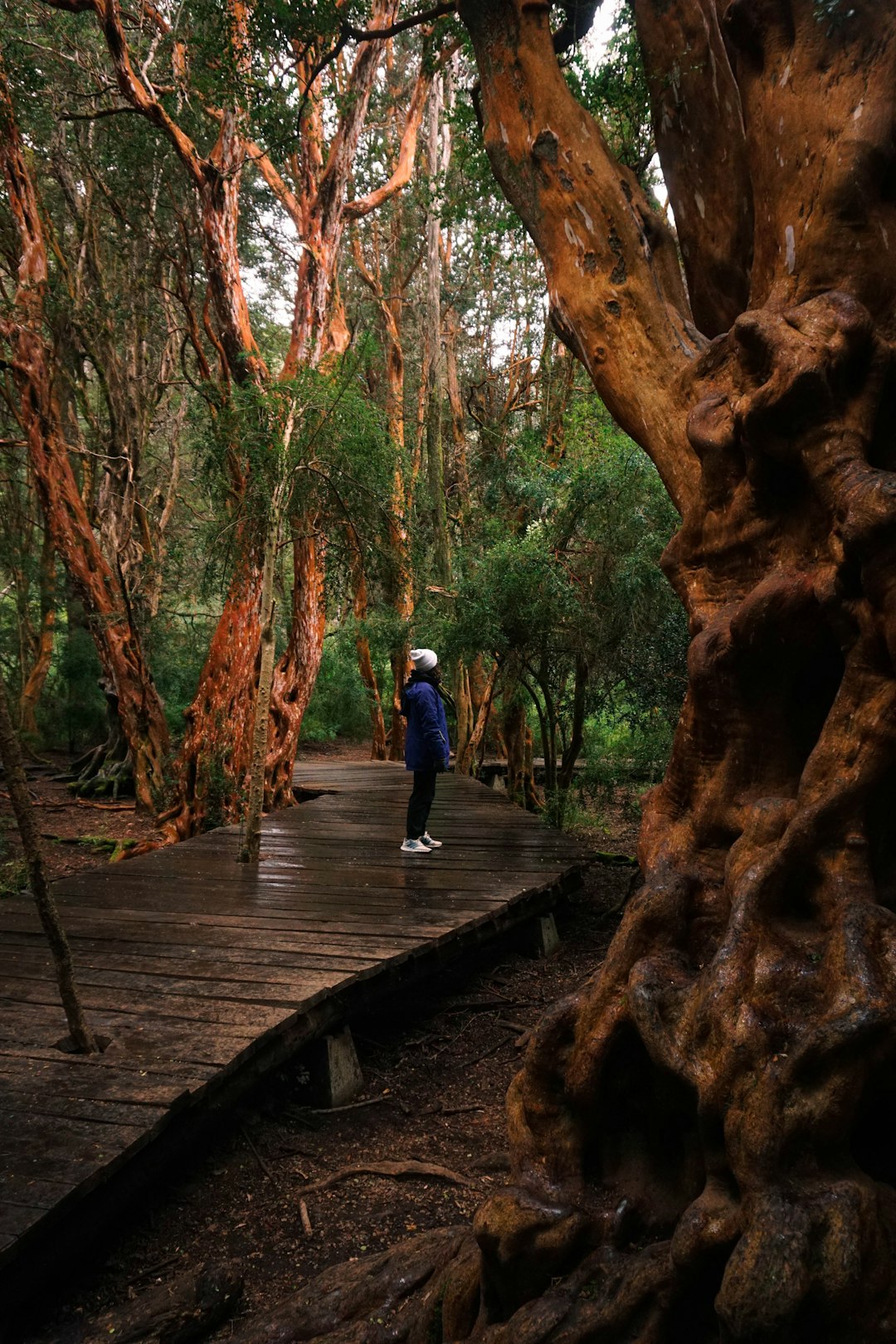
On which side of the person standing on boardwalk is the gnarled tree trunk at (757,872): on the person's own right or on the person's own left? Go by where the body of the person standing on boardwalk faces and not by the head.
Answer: on the person's own right

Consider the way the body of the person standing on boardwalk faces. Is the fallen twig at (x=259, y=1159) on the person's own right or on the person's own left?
on the person's own right

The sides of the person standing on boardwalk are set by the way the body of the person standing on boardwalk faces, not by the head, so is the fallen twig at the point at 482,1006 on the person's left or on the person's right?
on the person's right

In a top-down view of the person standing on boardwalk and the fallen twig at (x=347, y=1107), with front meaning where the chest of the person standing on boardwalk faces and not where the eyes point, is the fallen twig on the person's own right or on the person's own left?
on the person's own right

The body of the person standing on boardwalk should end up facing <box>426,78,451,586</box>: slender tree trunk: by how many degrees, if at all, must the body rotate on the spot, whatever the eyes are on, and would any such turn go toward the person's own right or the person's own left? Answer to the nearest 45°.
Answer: approximately 90° to the person's own left

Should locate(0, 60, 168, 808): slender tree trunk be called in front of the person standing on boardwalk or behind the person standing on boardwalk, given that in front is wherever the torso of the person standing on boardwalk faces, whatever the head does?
behind

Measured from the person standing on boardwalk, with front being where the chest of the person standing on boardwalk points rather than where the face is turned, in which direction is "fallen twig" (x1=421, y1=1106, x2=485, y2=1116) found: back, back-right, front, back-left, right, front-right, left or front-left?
right

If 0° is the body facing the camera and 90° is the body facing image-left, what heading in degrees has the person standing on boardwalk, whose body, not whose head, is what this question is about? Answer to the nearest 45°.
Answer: approximately 270°

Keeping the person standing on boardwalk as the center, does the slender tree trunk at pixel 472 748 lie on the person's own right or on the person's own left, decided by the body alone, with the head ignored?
on the person's own left
